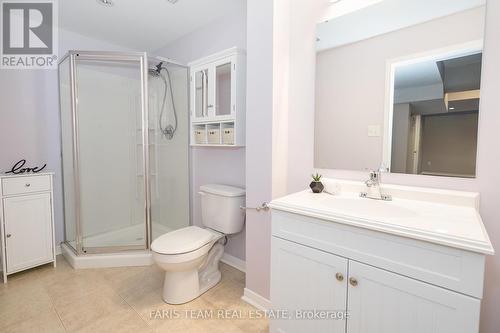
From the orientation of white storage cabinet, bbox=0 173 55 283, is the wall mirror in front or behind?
in front

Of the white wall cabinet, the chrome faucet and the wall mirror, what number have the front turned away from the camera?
0

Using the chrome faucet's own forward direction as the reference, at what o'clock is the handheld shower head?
The handheld shower head is roughly at 2 o'clock from the chrome faucet.

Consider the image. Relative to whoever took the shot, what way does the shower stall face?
facing the viewer

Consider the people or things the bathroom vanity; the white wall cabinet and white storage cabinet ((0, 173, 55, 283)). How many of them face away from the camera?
0

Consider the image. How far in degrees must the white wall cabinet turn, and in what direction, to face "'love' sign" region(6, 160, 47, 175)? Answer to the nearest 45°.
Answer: approximately 45° to its right

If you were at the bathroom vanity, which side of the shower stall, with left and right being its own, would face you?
front

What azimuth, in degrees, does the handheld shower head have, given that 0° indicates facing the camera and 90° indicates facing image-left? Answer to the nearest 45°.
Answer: approximately 45°

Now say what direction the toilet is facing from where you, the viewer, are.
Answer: facing the viewer and to the left of the viewer

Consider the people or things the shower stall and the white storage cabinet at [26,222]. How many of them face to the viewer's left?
0

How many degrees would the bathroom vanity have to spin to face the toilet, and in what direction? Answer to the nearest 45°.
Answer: approximately 45° to its right

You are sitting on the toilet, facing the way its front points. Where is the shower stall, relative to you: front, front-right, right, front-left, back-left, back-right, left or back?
right

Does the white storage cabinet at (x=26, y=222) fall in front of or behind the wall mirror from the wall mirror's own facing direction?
in front

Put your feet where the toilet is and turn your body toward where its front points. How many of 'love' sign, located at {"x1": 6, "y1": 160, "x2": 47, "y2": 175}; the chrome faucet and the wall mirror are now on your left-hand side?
2
